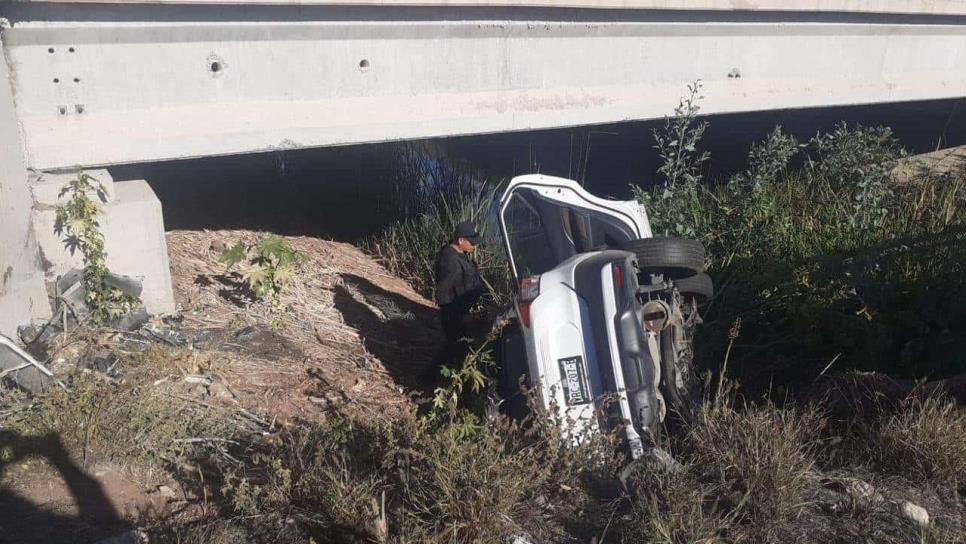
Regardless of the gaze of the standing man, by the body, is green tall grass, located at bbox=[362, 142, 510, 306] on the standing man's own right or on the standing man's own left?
on the standing man's own left

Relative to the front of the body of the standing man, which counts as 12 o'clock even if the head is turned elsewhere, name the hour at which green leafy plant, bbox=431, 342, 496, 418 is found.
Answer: The green leafy plant is roughly at 3 o'clock from the standing man.

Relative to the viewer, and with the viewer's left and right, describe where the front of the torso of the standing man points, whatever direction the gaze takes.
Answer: facing to the right of the viewer

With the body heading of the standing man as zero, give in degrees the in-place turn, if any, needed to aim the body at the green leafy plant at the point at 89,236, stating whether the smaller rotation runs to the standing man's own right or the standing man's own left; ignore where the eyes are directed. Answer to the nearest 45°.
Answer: approximately 180°

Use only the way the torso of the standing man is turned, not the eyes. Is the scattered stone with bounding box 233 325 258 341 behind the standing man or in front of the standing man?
behind

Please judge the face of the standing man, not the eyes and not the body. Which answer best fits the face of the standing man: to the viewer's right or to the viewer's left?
to the viewer's right

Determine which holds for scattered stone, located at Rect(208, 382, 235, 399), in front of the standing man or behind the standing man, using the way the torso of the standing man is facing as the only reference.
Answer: behind
